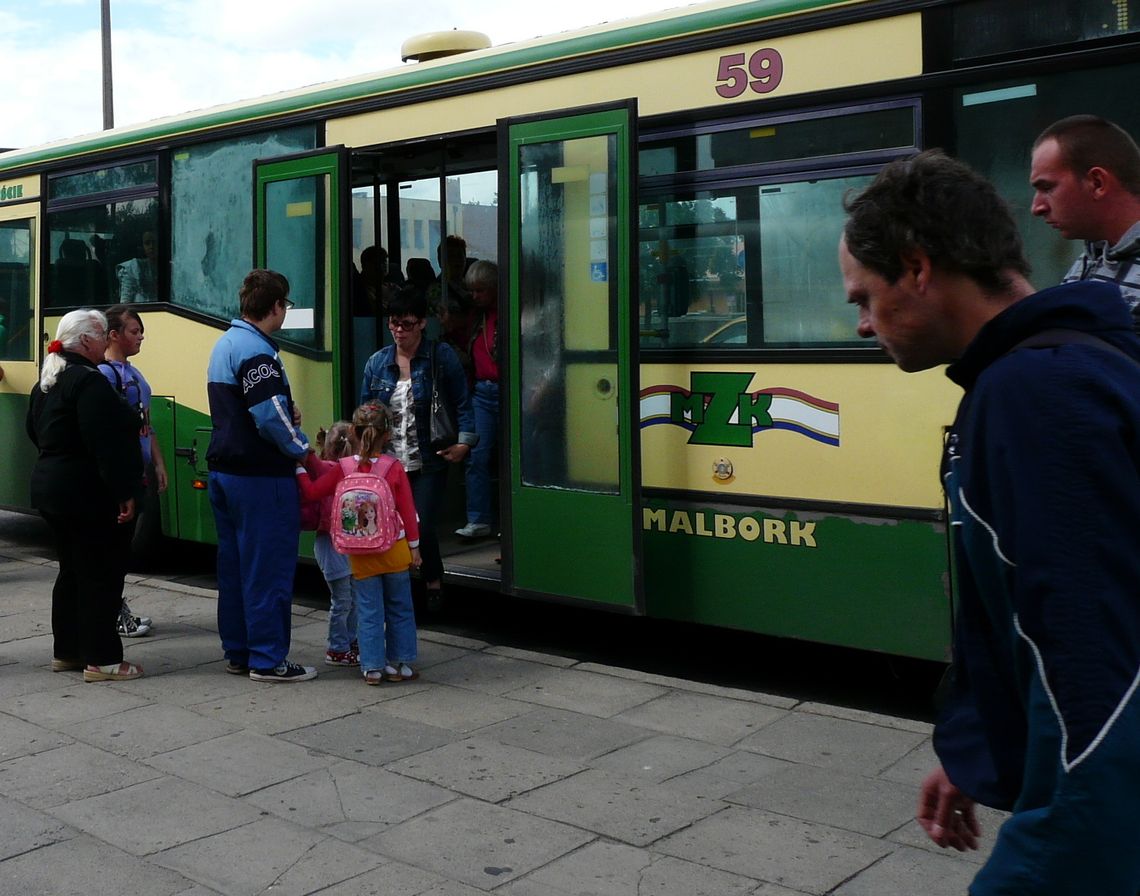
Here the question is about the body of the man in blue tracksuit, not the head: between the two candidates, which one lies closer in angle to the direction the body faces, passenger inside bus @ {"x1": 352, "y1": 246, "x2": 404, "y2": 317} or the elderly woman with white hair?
the passenger inside bus

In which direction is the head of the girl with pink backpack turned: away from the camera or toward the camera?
away from the camera

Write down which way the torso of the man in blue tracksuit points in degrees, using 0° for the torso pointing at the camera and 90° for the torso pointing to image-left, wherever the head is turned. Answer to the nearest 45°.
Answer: approximately 225°

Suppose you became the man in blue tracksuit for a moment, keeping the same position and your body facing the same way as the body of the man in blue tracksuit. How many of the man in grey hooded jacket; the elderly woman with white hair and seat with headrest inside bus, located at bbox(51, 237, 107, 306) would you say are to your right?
1

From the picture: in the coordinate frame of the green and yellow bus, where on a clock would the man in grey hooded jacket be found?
The man in grey hooded jacket is roughly at 1 o'clock from the green and yellow bus.

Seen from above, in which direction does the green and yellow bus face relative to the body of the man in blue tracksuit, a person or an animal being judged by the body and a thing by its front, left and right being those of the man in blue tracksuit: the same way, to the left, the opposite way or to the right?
to the right

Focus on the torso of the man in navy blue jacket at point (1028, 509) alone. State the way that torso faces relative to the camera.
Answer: to the viewer's left

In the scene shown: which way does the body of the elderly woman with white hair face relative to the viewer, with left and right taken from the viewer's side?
facing away from the viewer and to the right of the viewer

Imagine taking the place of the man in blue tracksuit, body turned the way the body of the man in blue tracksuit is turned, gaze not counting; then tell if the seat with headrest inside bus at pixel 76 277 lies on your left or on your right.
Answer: on your left

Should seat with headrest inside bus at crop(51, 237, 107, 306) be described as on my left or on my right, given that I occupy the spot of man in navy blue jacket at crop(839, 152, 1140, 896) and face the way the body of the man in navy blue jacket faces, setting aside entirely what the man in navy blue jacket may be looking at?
on my right
